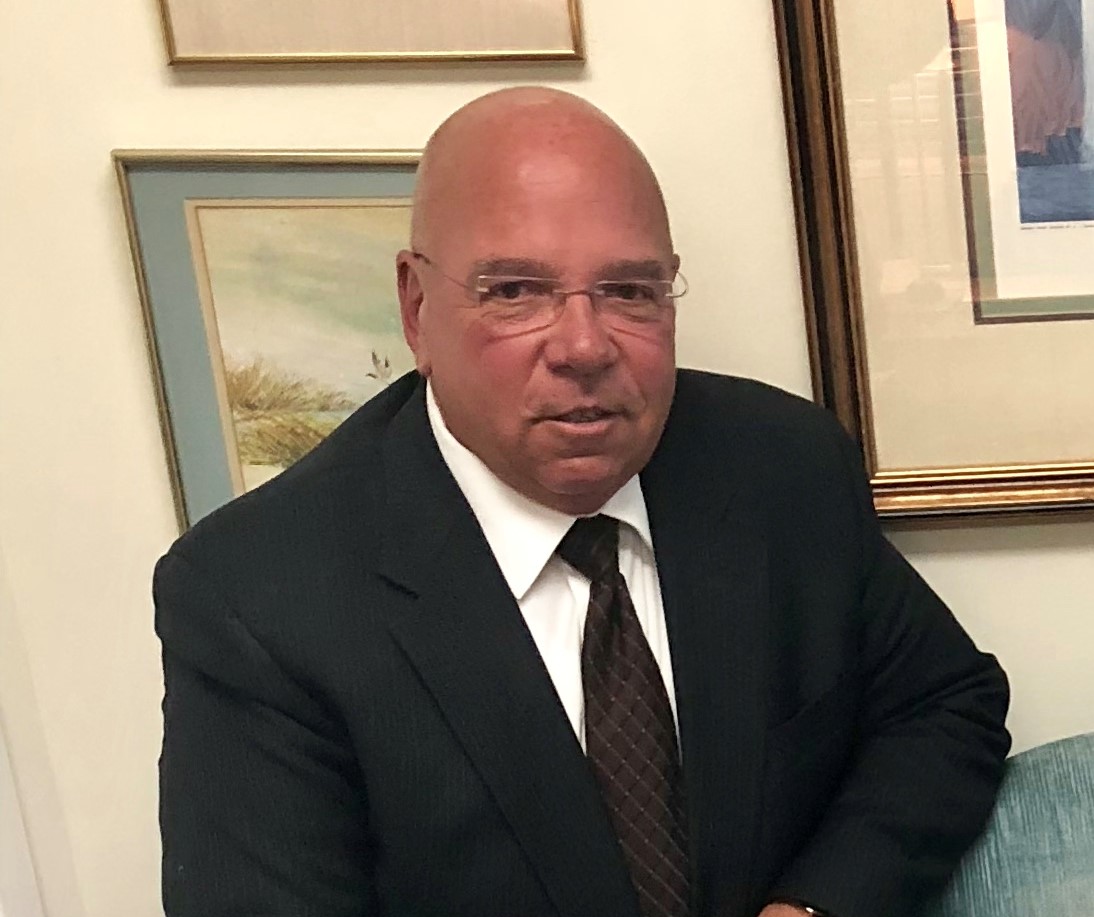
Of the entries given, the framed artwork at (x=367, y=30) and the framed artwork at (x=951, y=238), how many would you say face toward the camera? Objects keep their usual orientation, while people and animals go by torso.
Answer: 2

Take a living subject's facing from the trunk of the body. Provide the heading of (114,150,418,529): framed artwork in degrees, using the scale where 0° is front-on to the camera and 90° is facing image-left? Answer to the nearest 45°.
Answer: approximately 0°

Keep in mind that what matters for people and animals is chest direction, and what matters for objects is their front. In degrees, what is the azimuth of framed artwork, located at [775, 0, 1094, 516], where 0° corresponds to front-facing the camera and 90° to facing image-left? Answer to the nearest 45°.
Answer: approximately 0°

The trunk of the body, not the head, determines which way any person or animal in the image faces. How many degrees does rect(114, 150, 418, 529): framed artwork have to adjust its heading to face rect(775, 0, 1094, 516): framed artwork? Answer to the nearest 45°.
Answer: approximately 90° to its left

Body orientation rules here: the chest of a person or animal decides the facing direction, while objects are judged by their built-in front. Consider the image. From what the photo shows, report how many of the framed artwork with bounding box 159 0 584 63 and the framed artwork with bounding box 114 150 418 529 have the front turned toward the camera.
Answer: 2
